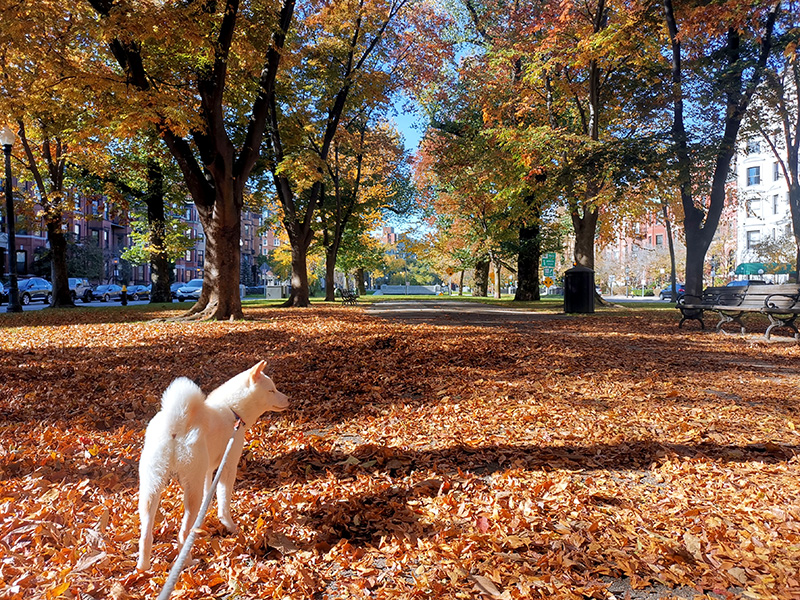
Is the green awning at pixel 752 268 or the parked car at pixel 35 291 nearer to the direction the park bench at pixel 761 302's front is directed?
the parked car

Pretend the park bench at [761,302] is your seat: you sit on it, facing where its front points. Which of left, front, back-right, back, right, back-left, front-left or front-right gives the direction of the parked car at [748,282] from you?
back-right

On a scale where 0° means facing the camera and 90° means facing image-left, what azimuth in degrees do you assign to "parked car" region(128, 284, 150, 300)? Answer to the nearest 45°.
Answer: approximately 45°

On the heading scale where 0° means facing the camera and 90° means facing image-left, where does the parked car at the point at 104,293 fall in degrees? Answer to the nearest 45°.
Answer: approximately 45°

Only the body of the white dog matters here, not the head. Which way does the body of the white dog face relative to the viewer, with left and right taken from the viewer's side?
facing away from the viewer and to the right of the viewer

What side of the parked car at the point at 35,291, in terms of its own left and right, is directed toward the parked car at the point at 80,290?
back

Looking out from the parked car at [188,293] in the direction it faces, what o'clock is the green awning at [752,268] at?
The green awning is roughly at 8 o'clock from the parked car.
